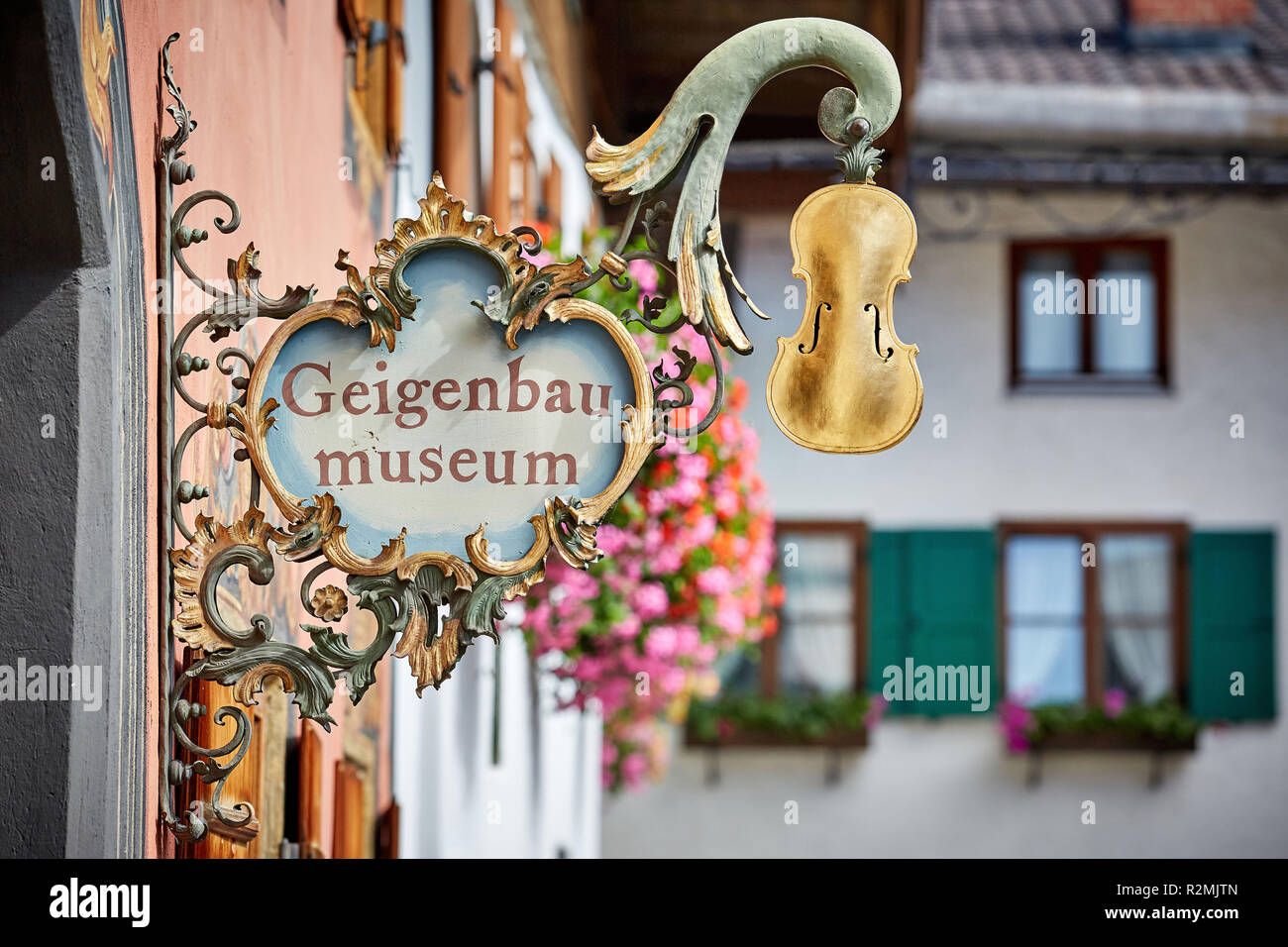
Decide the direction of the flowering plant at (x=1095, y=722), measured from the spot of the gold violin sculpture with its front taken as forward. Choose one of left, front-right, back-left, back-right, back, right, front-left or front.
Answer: back

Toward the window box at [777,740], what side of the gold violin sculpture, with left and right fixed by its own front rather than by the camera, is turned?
back

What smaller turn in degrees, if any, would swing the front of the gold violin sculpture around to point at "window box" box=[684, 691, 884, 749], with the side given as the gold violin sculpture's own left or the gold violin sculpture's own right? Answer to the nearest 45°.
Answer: approximately 180°

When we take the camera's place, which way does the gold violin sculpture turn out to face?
facing the viewer

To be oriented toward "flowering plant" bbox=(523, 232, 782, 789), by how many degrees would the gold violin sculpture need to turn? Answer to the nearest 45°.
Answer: approximately 180°

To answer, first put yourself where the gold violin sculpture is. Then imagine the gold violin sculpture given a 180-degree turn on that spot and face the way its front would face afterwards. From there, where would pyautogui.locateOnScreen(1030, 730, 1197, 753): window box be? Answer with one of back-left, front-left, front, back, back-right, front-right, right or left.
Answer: front
